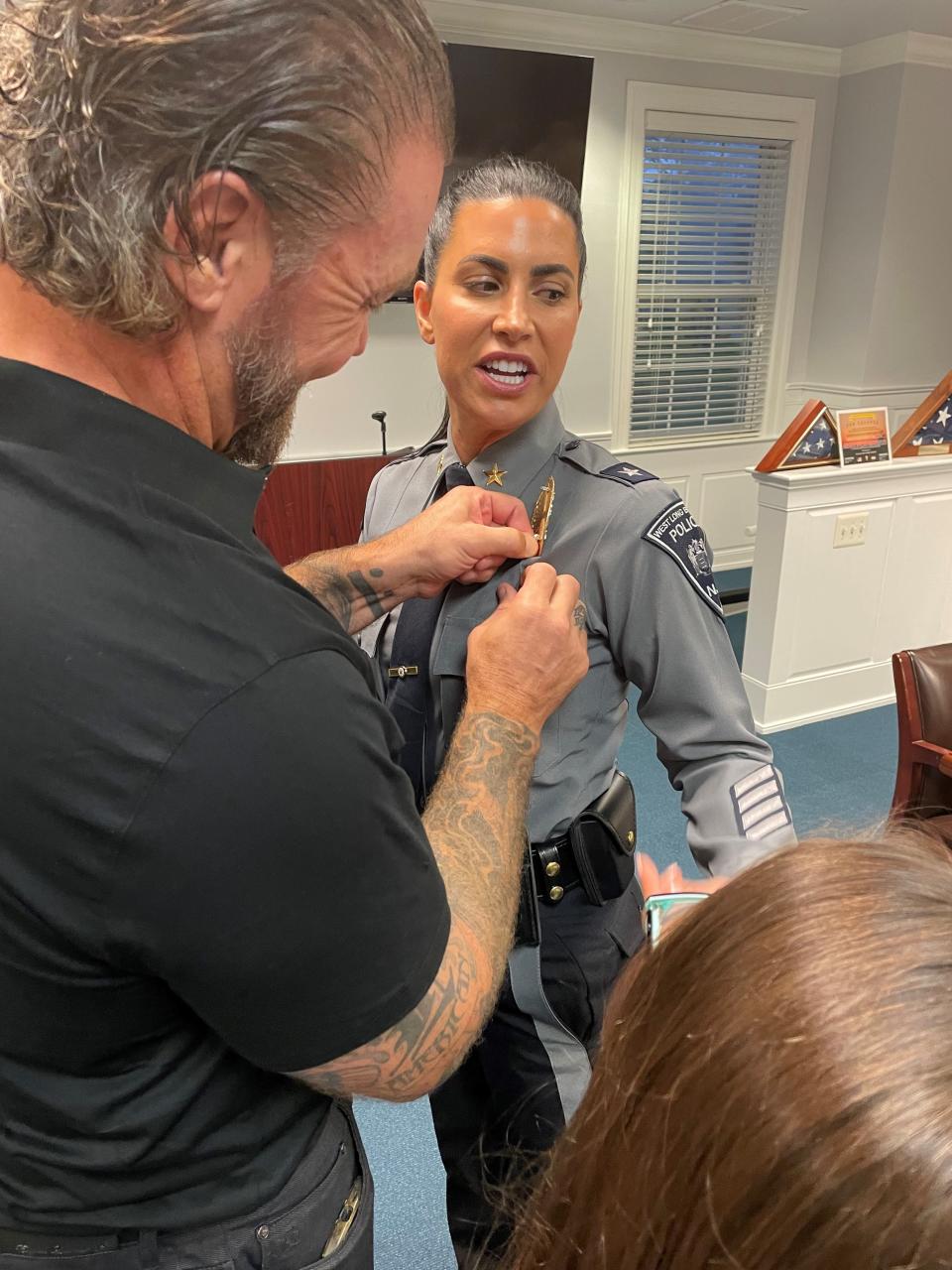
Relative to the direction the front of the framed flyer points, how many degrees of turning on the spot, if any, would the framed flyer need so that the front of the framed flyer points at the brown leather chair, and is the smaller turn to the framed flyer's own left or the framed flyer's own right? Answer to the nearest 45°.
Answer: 0° — it already faces it

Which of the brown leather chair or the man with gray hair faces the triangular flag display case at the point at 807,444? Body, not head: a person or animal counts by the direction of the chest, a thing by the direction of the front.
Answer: the man with gray hair

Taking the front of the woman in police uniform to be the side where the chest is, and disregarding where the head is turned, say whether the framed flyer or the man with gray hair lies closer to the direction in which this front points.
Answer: the man with gray hair

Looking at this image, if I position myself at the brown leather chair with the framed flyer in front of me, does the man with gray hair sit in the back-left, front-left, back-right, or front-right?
back-left

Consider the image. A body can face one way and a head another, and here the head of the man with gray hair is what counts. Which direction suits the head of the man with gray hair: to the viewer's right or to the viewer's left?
to the viewer's right

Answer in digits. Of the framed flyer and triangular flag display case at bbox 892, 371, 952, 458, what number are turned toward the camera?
2

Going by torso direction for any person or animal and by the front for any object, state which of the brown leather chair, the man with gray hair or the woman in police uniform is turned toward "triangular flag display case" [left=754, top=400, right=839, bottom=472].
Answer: the man with gray hair

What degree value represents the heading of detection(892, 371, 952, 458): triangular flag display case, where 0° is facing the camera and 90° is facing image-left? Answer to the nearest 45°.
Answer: approximately 0°

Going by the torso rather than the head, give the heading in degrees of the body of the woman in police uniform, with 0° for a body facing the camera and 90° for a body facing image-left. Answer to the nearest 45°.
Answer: approximately 45°
